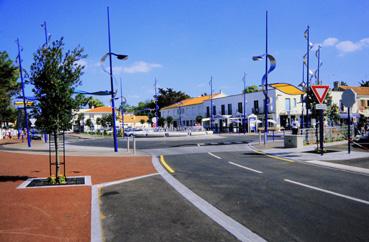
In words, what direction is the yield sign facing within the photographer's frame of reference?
facing the viewer

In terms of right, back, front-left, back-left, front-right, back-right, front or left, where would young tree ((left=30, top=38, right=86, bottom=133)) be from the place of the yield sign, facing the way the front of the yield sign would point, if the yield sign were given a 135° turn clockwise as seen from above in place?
left
